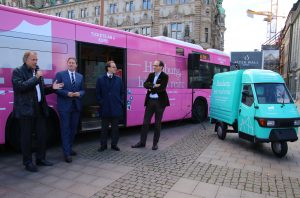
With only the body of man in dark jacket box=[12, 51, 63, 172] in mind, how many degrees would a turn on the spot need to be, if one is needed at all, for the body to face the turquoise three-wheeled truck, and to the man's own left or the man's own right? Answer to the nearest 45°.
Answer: approximately 45° to the man's own left

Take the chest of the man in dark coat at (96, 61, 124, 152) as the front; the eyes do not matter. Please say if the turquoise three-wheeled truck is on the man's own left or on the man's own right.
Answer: on the man's own left

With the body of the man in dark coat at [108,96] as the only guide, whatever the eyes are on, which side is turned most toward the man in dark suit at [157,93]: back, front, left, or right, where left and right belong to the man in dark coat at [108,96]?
left

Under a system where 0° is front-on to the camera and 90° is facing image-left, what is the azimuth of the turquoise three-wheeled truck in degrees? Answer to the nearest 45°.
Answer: approximately 315°

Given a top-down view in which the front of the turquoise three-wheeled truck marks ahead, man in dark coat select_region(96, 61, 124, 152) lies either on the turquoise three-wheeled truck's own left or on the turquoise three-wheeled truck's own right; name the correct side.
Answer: on the turquoise three-wheeled truck's own right

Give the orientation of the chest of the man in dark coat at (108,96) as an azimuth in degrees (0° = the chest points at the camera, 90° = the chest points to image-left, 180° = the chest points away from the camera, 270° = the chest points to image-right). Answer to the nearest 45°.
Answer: approximately 0°

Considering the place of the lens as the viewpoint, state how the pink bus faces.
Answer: facing away from the viewer and to the right of the viewer
